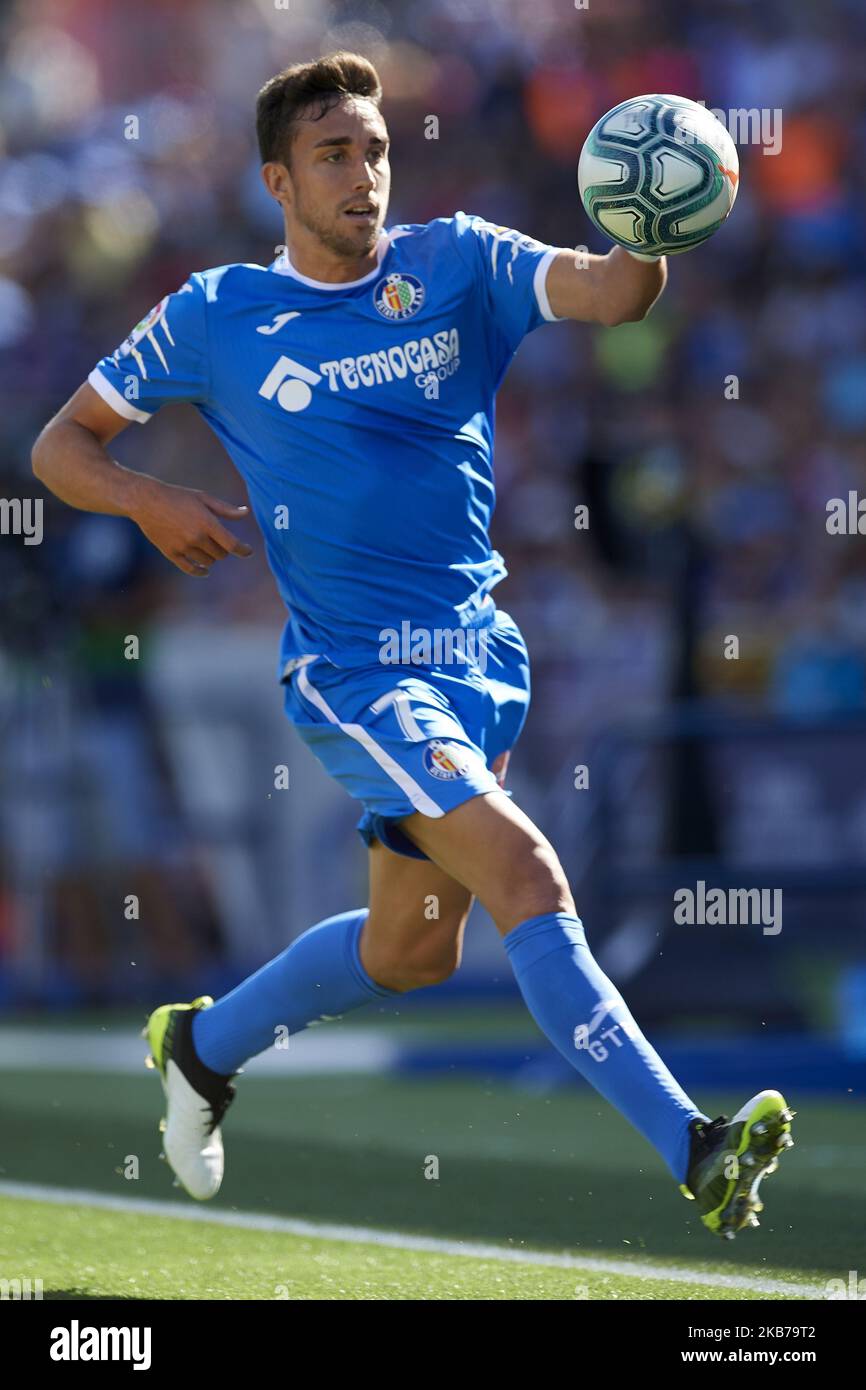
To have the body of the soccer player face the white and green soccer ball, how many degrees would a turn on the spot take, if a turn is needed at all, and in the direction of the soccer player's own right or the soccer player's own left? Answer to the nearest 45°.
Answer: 0° — they already face it

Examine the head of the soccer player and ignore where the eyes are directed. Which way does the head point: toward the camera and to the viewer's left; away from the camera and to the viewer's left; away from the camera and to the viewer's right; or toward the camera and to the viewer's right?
toward the camera and to the viewer's right

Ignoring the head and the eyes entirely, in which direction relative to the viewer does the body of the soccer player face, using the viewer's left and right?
facing the viewer and to the right of the viewer
